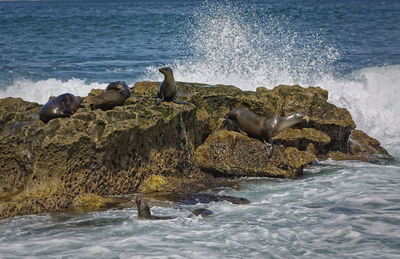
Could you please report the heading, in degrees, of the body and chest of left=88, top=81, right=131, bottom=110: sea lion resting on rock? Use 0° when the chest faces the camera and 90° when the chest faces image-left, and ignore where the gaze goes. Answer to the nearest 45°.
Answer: approximately 270°

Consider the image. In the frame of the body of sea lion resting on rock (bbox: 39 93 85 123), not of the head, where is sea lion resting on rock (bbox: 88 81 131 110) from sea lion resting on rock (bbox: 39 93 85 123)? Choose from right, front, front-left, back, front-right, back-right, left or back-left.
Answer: front

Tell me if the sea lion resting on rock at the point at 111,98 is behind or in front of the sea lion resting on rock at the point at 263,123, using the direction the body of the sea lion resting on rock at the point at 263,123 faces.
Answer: behind

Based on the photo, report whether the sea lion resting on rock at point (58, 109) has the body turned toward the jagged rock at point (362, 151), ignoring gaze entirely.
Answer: yes

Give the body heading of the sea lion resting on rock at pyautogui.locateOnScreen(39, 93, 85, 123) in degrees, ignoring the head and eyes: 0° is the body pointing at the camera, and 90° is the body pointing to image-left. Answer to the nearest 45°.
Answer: approximately 270°

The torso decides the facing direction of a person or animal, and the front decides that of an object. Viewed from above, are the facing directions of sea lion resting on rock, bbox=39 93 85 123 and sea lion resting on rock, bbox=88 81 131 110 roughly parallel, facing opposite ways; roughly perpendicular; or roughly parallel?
roughly parallel

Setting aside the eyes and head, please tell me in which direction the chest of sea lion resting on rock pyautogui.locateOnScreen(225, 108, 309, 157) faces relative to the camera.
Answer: to the viewer's right

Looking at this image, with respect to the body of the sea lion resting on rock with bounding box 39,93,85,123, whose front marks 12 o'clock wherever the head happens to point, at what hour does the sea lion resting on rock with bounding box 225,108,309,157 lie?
the sea lion resting on rock with bounding box 225,108,309,157 is roughly at 12 o'clock from the sea lion resting on rock with bounding box 39,93,85,123.

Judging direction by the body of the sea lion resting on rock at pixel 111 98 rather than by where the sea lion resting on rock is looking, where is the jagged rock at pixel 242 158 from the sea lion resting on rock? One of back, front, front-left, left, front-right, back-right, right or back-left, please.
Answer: front

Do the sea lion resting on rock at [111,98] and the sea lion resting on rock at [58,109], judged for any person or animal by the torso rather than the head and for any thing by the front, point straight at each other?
no

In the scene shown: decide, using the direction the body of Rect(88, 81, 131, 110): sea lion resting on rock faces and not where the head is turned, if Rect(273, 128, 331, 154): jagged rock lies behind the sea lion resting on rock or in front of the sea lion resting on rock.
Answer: in front

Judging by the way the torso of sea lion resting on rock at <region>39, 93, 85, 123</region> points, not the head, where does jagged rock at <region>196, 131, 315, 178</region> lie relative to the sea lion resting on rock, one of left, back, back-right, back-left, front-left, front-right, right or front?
front

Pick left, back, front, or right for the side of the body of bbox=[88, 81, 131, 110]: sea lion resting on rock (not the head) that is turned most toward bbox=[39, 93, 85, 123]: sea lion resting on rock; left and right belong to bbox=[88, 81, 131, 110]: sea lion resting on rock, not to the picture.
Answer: back

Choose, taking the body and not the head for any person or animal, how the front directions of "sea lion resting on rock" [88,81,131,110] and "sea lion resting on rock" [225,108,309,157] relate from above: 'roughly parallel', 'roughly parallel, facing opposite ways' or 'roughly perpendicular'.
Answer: roughly parallel
